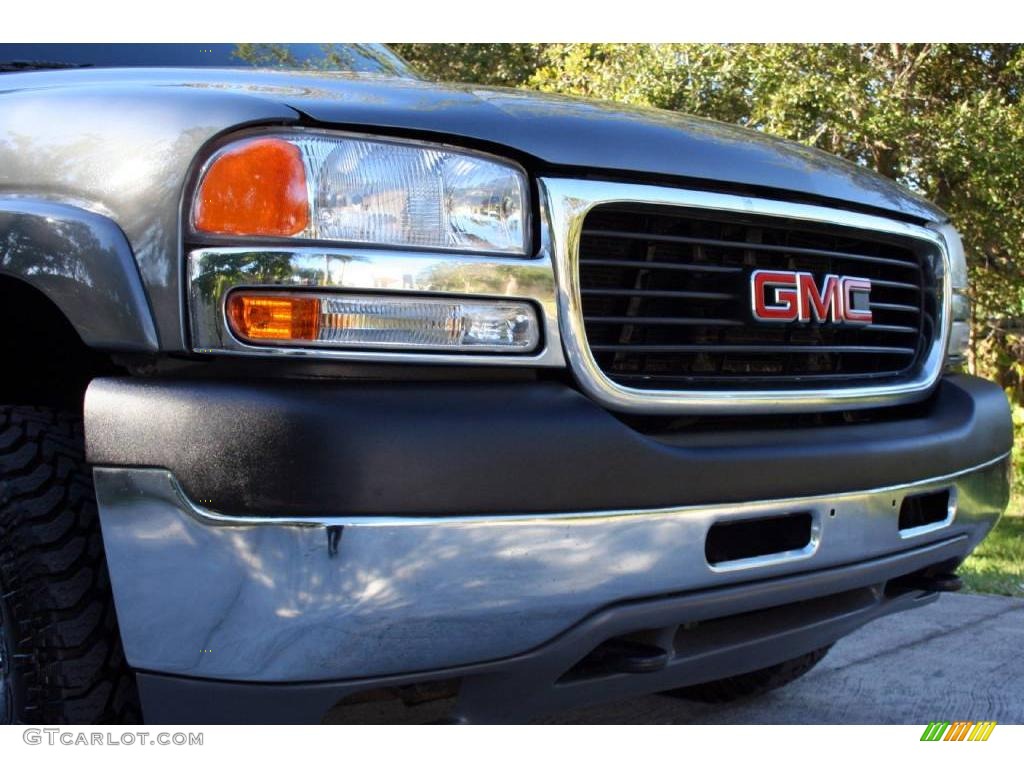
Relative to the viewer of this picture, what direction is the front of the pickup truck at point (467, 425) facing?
facing the viewer and to the right of the viewer
